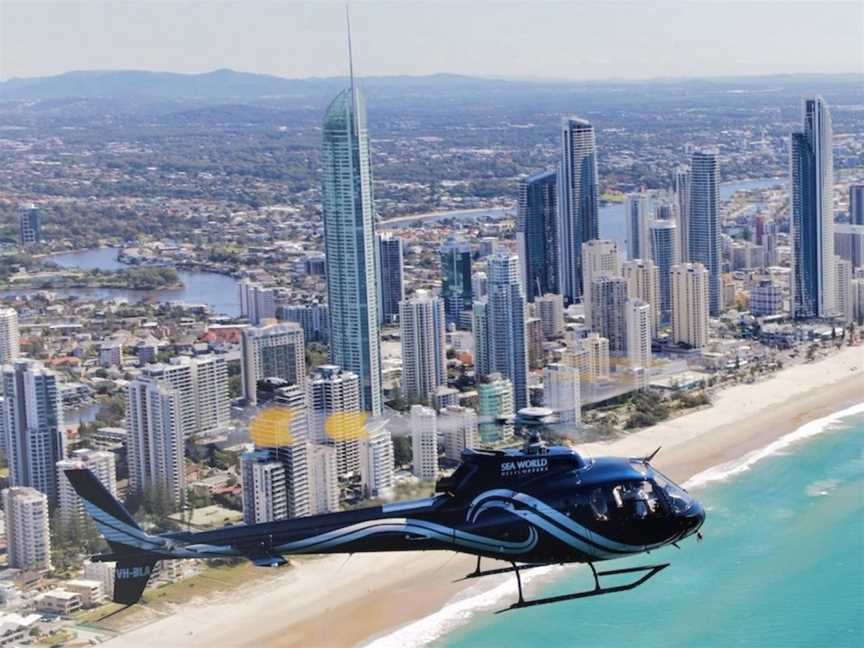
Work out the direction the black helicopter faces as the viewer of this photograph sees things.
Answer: facing to the right of the viewer

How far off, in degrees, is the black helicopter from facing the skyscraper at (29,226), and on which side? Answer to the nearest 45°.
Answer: approximately 90° to its left

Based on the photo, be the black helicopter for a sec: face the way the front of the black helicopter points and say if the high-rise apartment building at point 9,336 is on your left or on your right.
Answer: on your left

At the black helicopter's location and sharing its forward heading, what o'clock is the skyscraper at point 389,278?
The skyscraper is roughly at 9 o'clock from the black helicopter.

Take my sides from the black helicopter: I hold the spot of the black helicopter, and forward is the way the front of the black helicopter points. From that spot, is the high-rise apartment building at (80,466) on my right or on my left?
on my left

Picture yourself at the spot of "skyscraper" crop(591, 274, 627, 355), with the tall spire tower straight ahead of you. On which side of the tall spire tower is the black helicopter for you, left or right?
left

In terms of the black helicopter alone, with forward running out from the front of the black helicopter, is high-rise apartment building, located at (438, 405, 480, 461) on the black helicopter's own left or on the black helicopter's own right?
on the black helicopter's own left

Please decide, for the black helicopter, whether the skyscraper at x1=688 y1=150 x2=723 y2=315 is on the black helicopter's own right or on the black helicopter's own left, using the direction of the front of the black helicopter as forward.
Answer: on the black helicopter's own left

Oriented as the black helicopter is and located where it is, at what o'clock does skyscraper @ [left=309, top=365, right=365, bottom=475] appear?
The skyscraper is roughly at 9 o'clock from the black helicopter.

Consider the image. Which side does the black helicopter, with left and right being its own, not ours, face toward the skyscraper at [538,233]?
left

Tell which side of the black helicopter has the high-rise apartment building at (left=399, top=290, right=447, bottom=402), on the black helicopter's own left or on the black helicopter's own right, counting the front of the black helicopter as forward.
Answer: on the black helicopter's own left

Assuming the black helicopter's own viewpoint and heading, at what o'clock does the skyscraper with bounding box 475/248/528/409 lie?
The skyscraper is roughly at 9 o'clock from the black helicopter.
